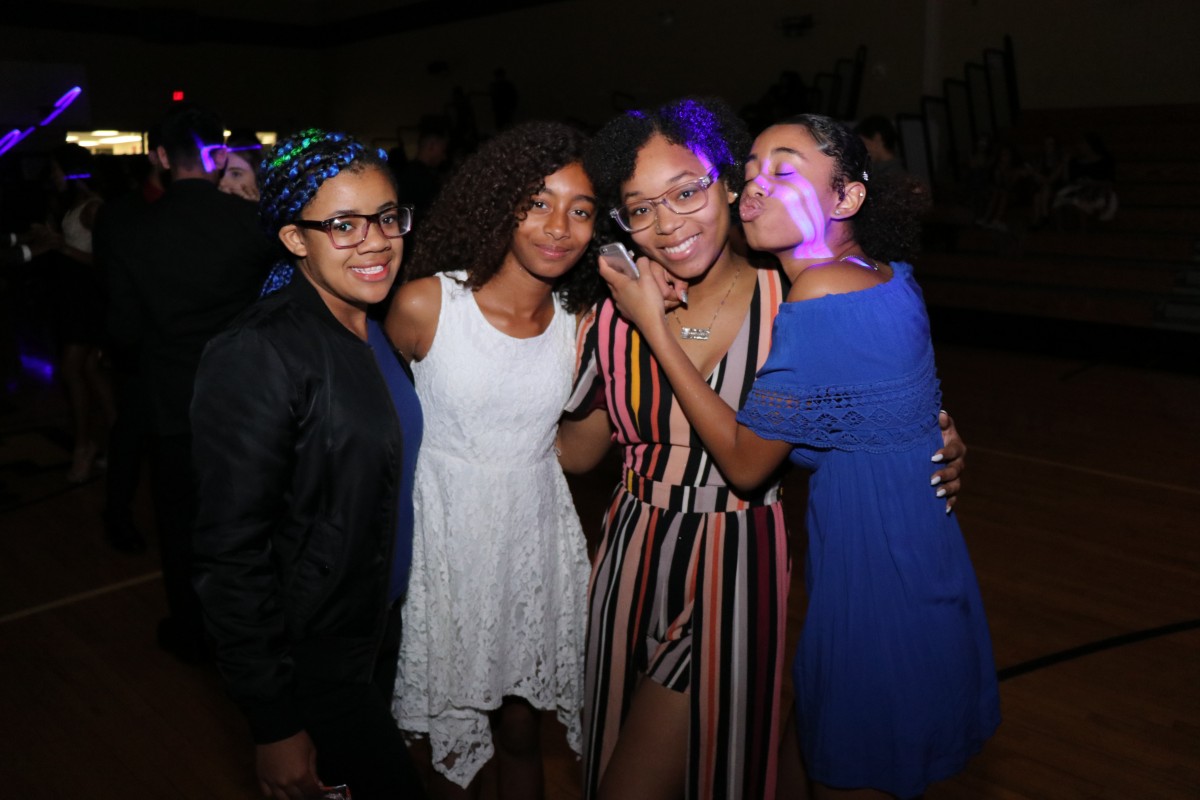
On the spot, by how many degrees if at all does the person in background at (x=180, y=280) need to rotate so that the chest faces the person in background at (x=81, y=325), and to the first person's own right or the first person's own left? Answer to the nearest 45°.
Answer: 0° — they already face them

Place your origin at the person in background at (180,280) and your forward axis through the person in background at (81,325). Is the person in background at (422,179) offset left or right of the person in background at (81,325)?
right

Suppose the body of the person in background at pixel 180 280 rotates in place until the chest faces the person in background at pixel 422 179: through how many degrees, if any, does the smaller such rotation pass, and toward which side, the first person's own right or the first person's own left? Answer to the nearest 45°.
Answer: approximately 45° to the first person's own right

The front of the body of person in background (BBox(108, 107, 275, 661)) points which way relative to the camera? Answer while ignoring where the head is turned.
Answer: away from the camera

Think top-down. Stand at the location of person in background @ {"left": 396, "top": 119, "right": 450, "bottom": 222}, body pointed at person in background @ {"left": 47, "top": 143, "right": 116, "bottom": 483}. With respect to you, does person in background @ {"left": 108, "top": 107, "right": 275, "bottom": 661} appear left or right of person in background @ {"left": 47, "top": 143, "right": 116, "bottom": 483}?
left
